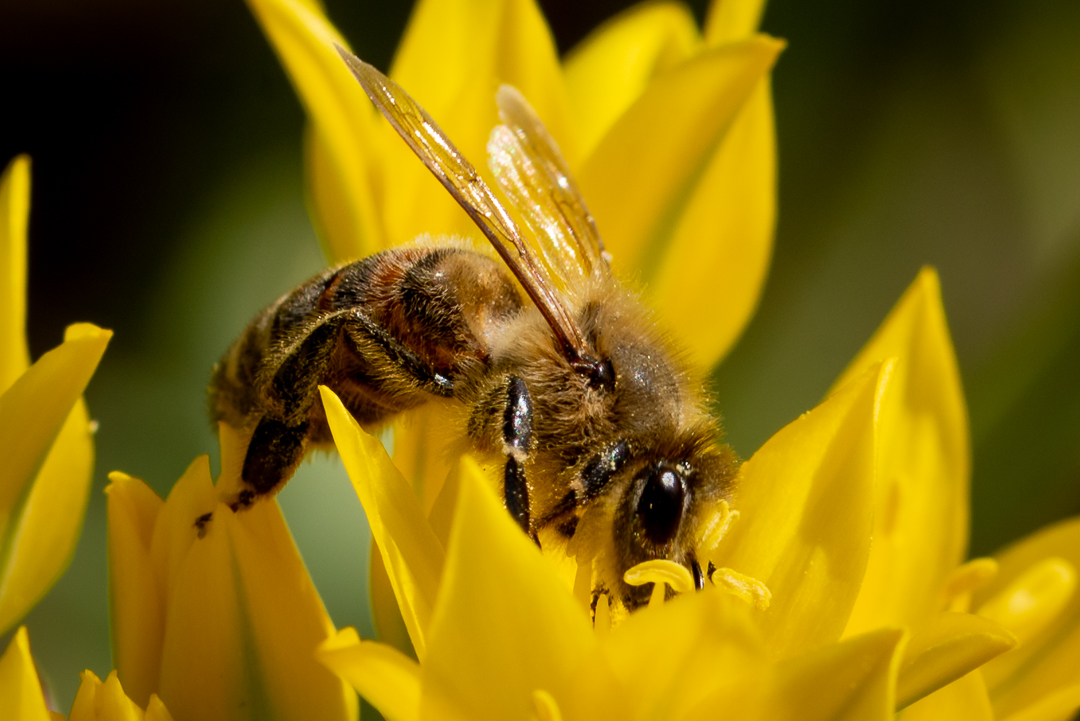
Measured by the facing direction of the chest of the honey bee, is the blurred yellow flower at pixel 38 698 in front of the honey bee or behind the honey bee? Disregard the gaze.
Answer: behind

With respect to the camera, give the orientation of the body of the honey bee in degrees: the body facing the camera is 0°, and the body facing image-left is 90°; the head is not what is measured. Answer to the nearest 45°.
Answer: approximately 270°
